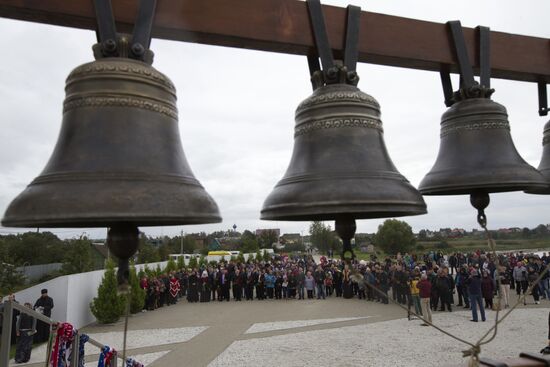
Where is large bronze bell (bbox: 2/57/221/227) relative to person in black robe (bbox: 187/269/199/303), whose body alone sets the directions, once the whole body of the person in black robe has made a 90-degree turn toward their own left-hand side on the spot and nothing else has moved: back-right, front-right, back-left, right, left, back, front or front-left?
right

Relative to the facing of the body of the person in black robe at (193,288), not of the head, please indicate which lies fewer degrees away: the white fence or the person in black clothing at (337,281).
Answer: the white fence

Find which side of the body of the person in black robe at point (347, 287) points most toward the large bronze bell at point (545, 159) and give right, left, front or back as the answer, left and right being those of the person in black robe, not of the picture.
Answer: front

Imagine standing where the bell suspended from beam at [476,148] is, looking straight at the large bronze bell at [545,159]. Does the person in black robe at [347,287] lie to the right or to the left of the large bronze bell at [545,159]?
left

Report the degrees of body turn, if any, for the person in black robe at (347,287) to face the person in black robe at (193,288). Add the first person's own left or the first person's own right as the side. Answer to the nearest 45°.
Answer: approximately 90° to the first person's own right

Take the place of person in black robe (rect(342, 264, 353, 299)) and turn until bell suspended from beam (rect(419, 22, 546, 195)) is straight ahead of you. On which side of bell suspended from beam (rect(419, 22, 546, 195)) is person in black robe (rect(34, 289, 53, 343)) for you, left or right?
right

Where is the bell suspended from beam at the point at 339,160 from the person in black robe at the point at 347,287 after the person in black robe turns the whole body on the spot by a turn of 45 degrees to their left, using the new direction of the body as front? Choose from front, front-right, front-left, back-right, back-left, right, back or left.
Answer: front-right

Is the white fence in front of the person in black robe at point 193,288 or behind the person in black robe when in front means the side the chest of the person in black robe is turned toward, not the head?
in front

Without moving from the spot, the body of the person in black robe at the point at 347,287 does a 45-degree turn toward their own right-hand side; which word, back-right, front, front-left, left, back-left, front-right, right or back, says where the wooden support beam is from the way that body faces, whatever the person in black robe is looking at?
front-left

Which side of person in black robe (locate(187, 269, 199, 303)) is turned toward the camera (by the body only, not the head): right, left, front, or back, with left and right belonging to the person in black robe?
front

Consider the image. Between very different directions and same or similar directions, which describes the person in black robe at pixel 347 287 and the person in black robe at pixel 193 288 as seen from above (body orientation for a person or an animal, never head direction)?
same or similar directions

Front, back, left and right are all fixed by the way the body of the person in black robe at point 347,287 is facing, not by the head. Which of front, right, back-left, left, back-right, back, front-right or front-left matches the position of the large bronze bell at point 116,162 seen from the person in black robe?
front

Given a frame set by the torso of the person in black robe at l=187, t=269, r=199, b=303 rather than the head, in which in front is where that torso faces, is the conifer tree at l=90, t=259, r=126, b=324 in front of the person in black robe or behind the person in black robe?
in front

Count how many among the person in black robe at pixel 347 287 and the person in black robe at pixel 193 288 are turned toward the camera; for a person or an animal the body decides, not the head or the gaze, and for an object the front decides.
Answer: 2

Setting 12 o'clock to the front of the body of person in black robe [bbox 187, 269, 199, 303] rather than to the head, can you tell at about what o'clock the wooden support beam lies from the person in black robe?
The wooden support beam is roughly at 12 o'clock from the person in black robe.

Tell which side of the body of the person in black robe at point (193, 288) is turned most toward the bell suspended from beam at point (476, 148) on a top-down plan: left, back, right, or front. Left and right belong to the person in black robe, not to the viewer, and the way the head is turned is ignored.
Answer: front

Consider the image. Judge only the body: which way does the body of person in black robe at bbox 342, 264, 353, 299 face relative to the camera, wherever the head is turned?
toward the camera
